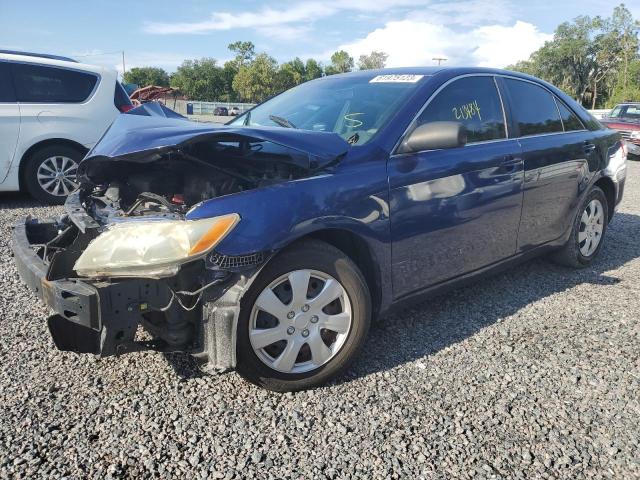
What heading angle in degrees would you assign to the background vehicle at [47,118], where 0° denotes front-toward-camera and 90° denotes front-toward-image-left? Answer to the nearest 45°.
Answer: approximately 90°

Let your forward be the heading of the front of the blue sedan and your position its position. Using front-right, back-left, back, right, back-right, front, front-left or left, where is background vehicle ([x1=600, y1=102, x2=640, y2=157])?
back

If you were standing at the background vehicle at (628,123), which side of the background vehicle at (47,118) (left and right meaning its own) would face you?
back

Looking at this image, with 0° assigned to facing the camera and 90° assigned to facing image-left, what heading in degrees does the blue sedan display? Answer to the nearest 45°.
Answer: approximately 45°
